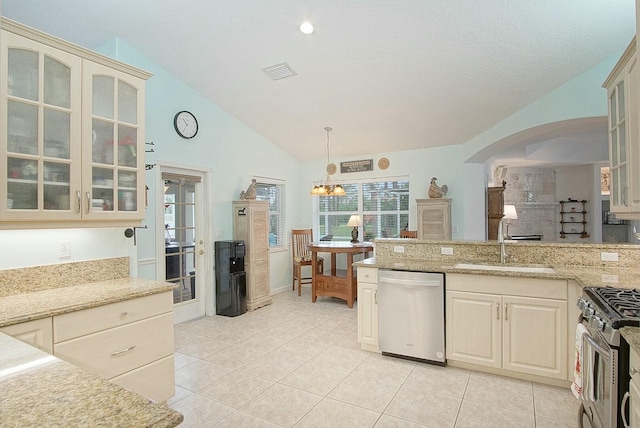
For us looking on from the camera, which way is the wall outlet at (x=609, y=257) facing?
facing the viewer

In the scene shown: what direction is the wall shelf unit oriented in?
toward the camera

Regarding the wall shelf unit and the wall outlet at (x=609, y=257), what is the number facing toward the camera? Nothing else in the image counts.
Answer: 2

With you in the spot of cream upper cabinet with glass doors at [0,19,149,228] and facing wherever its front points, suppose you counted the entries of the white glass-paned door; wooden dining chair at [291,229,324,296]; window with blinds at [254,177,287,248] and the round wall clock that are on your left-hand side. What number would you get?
4

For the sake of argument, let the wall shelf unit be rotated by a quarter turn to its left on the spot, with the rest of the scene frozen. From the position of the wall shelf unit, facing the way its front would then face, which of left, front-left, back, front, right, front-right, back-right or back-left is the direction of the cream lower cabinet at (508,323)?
right

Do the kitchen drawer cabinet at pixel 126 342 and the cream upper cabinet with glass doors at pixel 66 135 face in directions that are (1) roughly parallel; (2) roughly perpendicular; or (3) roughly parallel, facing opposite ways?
roughly parallel

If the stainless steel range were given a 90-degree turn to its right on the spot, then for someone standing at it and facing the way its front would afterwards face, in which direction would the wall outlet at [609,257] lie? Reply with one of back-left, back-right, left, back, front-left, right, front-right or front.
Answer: front-right

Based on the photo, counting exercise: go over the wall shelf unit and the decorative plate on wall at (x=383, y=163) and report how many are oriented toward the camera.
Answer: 2

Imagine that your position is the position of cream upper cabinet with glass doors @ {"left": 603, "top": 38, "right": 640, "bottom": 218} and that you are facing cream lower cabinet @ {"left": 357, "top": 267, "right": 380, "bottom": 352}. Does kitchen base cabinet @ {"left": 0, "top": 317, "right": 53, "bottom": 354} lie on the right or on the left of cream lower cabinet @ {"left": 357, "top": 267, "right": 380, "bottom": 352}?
left

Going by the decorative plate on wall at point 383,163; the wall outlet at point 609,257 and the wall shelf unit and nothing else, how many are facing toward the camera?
3

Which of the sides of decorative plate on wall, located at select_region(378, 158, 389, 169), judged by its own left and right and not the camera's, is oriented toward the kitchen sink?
front

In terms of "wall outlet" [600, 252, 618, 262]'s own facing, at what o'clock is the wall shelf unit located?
The wall shelf unit is roughly at 6 o'clock from the wall outlet.

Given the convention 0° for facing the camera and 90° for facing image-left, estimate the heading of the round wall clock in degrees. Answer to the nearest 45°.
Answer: approximately 315°

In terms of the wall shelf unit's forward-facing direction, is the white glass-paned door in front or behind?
in front

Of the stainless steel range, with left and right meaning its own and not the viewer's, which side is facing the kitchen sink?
right
